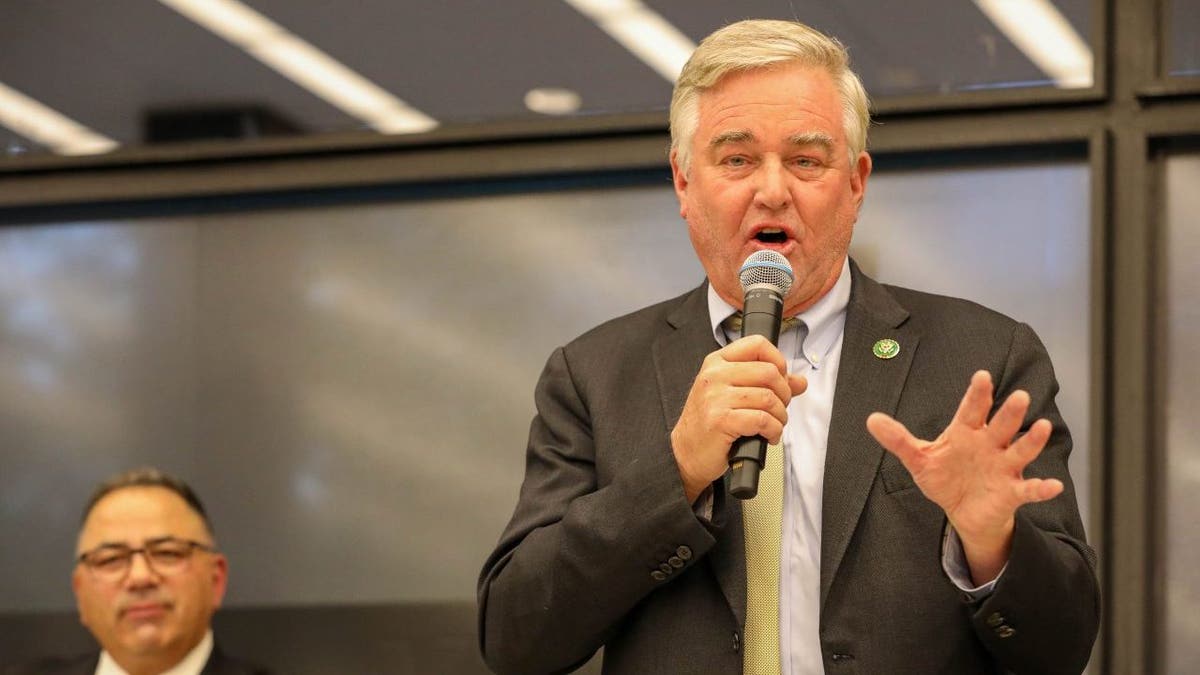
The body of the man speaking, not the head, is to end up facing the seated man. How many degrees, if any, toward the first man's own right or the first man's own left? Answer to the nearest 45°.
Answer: approximately 135° to the first man's own right

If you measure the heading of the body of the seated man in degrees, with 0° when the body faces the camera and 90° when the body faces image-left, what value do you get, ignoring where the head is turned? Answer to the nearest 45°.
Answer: approximately 0°

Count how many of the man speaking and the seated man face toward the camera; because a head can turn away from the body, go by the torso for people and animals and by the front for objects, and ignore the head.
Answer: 2

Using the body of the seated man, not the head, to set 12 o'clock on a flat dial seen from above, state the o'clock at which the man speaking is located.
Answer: The man speaking is roughly at 11 o'clock from the seated man.

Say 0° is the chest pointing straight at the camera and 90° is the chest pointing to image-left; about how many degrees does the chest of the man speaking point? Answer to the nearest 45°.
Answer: approximately 0°
